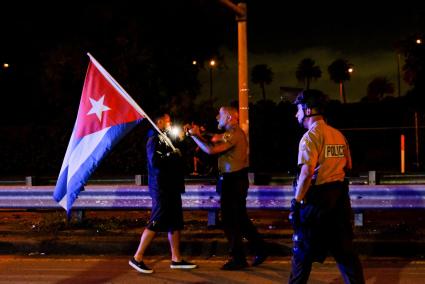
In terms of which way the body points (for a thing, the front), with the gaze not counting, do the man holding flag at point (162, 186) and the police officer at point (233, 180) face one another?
yes

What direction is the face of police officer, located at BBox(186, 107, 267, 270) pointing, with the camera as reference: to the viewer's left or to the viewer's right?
to the viewer's left

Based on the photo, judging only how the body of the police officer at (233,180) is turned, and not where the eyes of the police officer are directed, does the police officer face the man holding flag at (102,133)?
yes

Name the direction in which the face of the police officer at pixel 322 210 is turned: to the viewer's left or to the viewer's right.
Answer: to the viewer's left

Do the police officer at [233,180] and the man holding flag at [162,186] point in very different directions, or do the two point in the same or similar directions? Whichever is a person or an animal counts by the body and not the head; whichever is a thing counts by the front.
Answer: very different directions

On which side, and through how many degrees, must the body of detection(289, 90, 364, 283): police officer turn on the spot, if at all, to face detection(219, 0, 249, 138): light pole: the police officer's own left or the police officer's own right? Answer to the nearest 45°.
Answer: approximately 45° to the police officer's own right

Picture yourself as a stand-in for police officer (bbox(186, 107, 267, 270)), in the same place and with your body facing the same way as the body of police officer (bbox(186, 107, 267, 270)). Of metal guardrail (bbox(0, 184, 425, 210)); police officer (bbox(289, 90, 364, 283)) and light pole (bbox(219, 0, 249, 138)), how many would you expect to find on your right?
2

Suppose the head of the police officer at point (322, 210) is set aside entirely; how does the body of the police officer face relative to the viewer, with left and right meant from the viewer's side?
facing away from the viewer and to the left of the viewer

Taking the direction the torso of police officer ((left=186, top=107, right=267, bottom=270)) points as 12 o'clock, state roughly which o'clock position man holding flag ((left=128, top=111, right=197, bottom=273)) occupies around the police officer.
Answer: The man holding flag is roughly at 12 o'clock from the police officer.

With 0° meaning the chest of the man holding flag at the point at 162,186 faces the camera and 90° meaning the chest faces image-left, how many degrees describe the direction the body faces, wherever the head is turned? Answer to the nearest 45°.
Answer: approximately 270°

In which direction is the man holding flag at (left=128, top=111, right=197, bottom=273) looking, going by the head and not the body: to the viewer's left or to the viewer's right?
to the viewer's right

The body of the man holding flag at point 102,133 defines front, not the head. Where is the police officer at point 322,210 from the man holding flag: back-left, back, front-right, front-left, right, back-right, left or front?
front-right

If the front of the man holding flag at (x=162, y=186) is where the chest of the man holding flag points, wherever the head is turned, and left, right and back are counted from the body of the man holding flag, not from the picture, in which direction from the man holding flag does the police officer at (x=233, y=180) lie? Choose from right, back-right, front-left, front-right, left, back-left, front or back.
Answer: front

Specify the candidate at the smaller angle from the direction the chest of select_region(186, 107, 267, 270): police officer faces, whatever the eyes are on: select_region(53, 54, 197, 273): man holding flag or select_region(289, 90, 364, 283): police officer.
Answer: the man holding flag

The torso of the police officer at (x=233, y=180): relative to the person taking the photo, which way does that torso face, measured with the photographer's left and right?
facing to the left of the viewer

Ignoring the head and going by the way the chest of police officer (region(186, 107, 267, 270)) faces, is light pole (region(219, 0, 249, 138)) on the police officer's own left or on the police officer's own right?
on the police officer's own right

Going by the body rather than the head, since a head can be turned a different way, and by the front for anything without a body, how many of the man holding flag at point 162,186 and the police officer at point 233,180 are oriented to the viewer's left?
1
